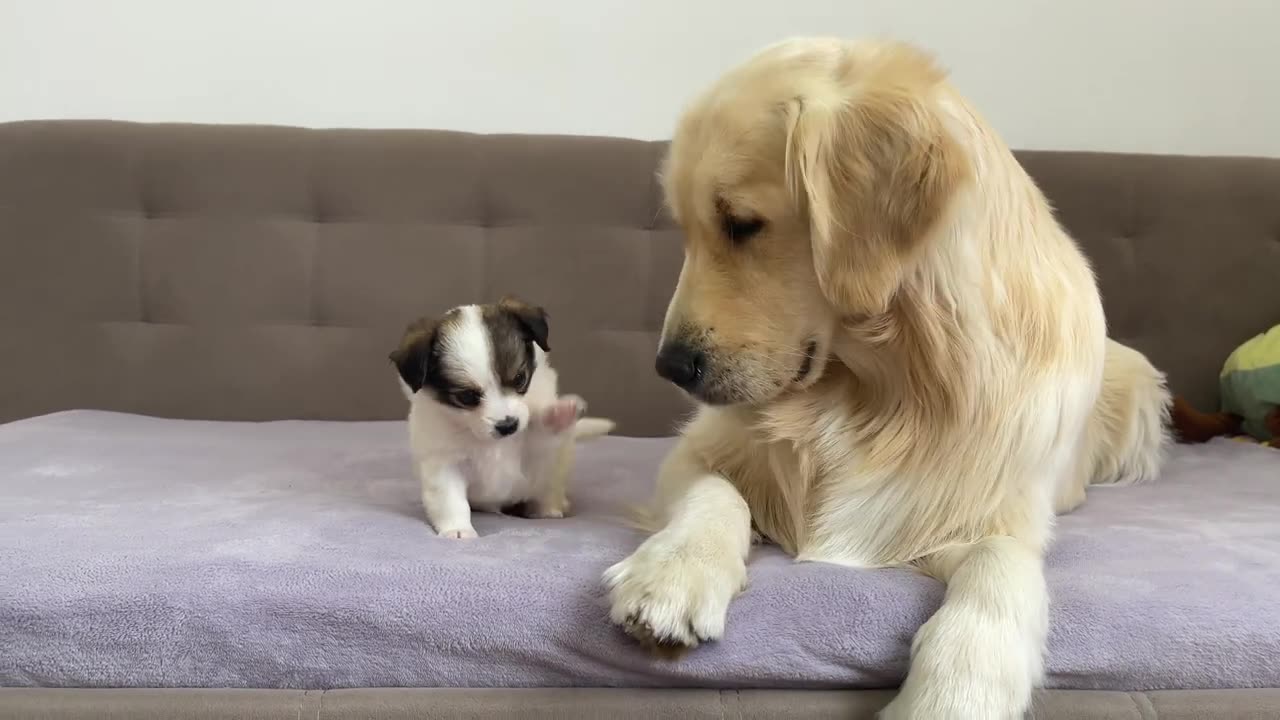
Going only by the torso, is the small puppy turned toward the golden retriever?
no

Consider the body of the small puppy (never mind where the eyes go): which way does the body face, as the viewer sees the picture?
toward the camera

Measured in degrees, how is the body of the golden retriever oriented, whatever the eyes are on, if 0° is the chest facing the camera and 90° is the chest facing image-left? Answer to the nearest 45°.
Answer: approximately 45°

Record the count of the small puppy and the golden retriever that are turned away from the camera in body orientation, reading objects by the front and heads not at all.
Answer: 0

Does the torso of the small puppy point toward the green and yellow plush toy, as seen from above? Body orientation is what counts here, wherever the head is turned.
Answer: no
